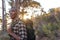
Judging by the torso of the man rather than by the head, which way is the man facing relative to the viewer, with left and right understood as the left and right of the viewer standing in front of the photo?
facing the viewer and to the left of the viewer
